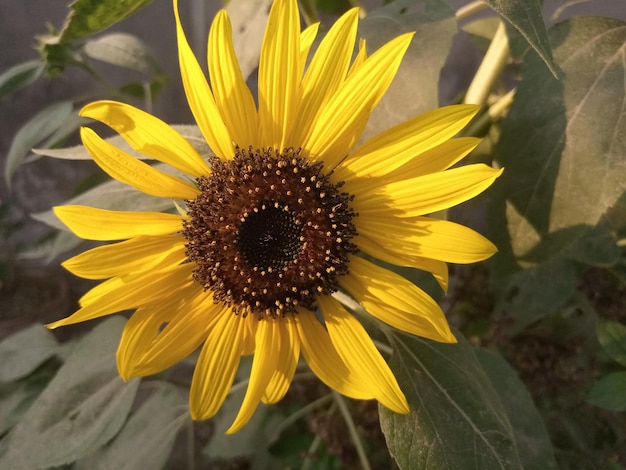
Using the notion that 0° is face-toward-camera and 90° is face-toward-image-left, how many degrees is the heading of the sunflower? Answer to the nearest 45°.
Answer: approximately 0°

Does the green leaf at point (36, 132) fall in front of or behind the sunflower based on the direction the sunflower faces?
behind

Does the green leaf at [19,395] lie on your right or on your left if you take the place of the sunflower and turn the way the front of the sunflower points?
on your right

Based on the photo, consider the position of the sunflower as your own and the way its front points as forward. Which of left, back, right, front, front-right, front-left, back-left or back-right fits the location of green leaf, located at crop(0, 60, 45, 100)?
back-right
